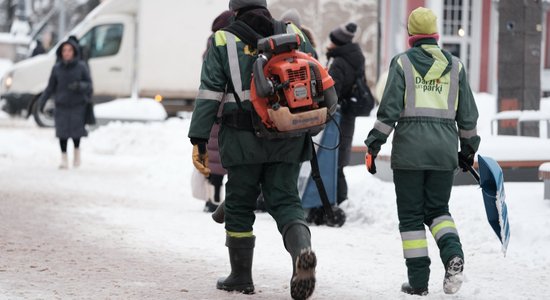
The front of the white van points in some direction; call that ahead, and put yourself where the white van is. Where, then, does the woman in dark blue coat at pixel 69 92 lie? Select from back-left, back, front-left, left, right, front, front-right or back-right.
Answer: left

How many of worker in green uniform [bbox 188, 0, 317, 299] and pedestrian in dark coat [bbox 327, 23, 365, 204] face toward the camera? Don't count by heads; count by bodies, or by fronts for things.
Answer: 0

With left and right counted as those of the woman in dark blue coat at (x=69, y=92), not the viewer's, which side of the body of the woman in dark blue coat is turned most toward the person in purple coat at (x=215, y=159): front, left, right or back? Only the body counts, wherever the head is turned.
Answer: front

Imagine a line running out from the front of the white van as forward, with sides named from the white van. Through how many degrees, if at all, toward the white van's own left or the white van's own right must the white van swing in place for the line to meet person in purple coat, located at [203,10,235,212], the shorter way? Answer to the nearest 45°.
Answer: approximately 90° to the white van's own left

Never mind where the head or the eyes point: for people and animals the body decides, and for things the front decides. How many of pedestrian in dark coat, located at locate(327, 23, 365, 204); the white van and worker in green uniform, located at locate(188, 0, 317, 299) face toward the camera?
0

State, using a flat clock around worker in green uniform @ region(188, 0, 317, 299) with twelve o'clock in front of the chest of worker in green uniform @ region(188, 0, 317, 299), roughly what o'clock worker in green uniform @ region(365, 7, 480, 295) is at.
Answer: worker in green uniform @ region(365, 7, 480, 295) is roughly at 4 o'clock from worker in green uniform @ region(188, 0, 317, 299).

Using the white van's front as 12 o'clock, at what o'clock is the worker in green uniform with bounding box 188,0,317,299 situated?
The worker in green uniform is roughly at 9 o'clock from the white van.

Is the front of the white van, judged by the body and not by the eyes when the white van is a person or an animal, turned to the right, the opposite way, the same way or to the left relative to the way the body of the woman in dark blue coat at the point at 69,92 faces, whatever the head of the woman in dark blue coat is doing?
to the right

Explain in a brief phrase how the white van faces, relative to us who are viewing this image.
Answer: facing to the left of the viewer

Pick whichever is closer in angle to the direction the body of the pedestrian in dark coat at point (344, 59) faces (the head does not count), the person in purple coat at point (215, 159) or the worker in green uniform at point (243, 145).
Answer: the person in purple coat

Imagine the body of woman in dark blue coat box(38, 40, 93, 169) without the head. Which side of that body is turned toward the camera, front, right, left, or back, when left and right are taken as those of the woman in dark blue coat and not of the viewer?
front

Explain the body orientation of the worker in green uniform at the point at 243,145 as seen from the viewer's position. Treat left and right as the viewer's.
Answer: facing away from the viewer and to the left of the viewer

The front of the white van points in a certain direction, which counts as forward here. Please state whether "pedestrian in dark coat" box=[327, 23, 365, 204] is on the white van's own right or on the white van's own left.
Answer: on the white van's own left

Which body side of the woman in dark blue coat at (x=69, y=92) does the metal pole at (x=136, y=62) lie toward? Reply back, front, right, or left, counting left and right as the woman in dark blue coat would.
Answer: back

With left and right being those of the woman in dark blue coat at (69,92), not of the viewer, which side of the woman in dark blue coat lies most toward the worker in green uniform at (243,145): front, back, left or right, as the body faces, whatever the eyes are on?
front

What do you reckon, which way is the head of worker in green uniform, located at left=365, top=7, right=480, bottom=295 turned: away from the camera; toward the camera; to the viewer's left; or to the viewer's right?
away from the camera

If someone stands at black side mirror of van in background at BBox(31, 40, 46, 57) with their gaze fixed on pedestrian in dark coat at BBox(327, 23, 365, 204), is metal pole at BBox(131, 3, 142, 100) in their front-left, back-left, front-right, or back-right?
front-left
